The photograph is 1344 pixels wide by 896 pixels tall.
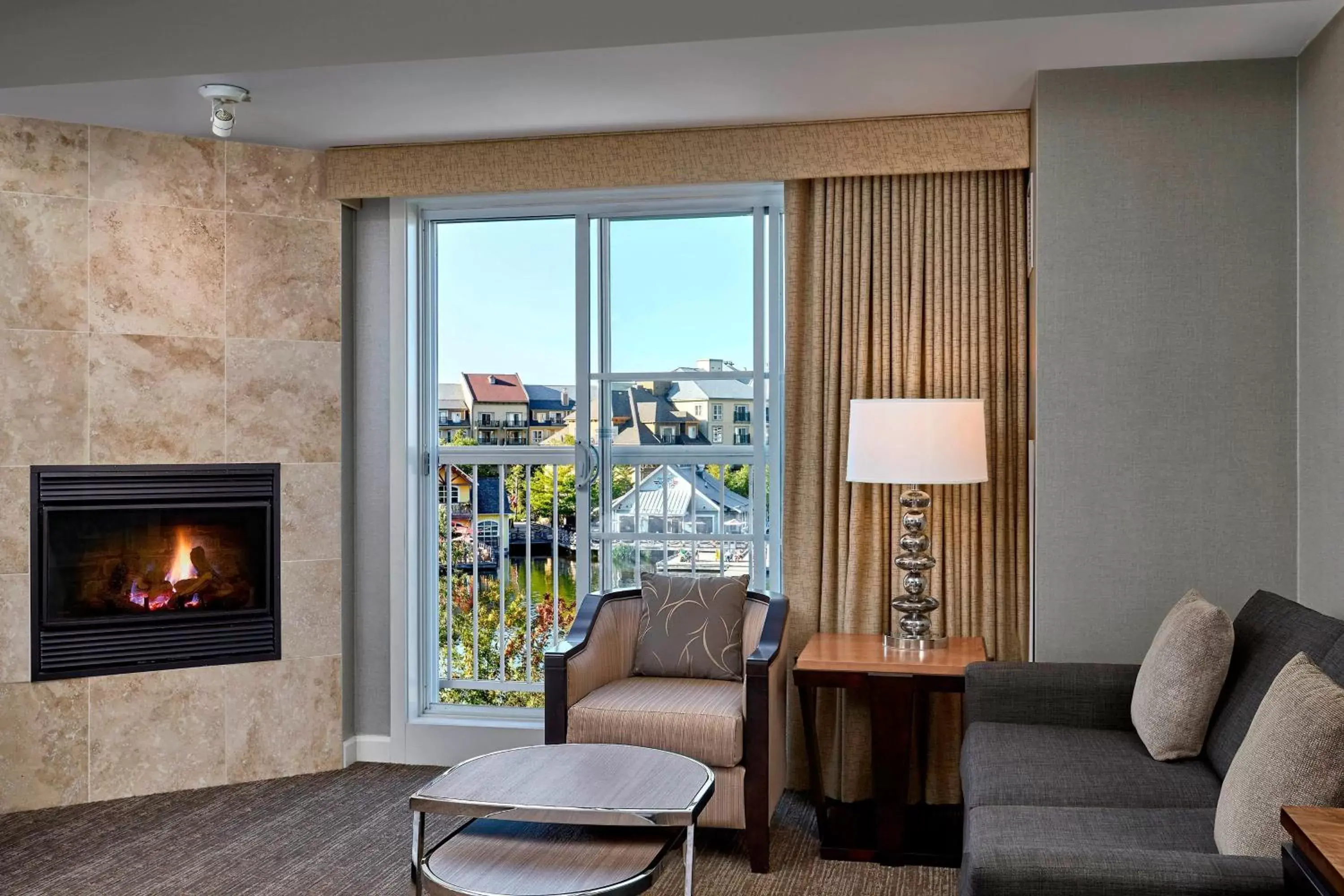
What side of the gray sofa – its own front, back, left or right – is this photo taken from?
left

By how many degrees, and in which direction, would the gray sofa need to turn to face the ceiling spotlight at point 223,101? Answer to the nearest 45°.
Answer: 0° — it already faces it

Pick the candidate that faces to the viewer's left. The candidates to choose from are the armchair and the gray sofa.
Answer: the gray sofa

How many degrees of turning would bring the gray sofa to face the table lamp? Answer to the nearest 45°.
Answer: approximately 45° to its right

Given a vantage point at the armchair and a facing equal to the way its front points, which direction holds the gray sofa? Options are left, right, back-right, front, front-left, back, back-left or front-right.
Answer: front-left

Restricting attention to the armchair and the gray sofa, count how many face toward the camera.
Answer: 1

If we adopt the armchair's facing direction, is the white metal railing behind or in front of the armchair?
behind

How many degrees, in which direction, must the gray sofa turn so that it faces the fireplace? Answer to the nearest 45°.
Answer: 0° — it already faces it
